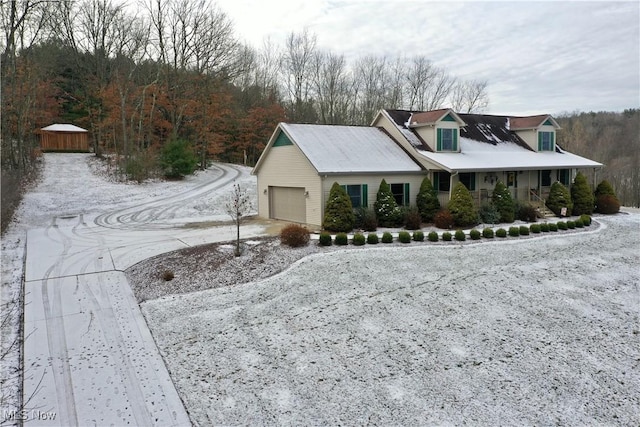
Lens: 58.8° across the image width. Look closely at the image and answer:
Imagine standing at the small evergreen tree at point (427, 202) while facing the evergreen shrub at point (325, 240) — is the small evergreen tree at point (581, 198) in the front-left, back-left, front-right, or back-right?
back-left

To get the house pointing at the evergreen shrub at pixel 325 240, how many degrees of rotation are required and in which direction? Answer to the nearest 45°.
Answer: approximately 45° to its right

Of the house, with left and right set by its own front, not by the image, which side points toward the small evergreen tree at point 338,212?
right

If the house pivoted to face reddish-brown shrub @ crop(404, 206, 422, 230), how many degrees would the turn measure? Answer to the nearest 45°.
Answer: approximately 45° to its right

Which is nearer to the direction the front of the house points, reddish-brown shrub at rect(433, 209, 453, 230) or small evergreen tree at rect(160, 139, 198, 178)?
the reddish-brown shrub

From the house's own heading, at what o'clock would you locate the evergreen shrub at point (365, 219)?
The evergreen shrub is roughly at 2 o'clock from the house.

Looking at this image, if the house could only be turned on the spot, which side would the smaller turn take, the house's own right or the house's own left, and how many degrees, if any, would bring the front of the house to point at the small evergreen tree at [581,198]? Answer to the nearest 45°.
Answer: approximately 90° to the house's own left

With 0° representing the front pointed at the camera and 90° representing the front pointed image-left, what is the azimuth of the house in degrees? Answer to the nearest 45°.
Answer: approximately 315°
